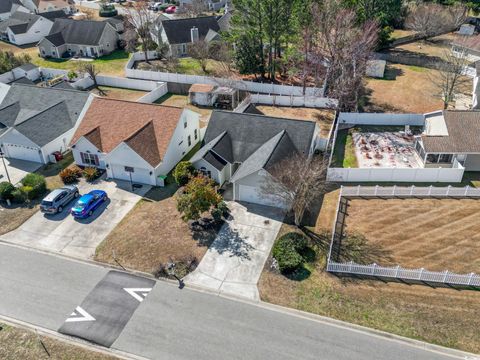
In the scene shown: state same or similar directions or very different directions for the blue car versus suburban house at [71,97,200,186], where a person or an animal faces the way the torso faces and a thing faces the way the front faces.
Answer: very different directions

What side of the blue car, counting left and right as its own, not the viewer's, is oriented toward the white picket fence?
right

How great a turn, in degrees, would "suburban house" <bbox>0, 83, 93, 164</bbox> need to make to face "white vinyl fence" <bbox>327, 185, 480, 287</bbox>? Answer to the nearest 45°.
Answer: approximately 90° to its left

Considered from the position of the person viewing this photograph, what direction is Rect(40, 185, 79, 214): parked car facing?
facing away from the viewer and to the right of the viewer

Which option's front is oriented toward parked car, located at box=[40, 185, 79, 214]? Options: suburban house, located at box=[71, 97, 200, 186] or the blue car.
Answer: the suburban house

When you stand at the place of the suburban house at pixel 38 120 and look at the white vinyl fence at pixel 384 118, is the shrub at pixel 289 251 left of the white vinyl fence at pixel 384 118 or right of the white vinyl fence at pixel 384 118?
right

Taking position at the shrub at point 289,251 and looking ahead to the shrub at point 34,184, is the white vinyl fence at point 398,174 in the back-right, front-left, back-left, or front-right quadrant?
back-right

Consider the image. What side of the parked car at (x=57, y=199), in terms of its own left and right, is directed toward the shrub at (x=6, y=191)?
left

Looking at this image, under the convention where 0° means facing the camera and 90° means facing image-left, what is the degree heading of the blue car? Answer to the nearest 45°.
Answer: approximately 225°

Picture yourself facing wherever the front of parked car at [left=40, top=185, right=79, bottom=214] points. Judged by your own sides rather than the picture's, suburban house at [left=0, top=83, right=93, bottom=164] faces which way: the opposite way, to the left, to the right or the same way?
the opposite way
